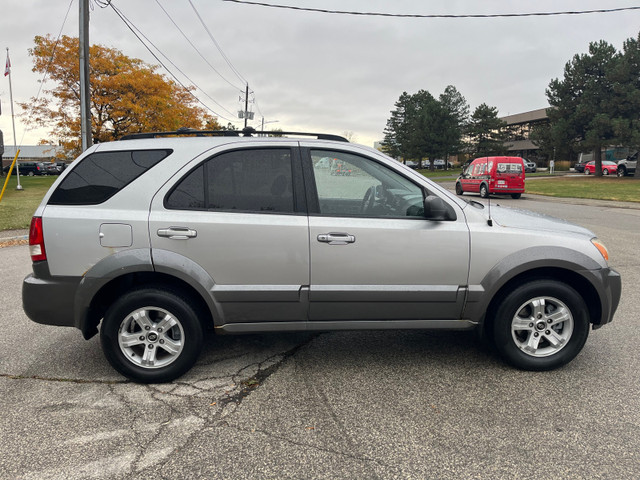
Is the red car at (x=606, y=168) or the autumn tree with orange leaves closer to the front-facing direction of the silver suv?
the red car

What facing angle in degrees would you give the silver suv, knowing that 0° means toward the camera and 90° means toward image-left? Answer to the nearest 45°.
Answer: approximately 270°

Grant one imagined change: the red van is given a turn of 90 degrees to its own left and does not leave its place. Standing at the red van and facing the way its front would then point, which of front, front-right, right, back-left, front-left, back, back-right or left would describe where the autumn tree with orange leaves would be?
front-right

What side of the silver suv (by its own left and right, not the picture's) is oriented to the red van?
left

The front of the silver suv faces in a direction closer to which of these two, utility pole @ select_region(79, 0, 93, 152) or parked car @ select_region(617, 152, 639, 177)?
the parked car

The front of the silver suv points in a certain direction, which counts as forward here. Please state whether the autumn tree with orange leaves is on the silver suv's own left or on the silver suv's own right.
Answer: on the silver suv's own left

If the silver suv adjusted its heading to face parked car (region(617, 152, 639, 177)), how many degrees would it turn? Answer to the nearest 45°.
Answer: approximately 45° to its left

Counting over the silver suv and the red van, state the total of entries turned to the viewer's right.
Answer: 1

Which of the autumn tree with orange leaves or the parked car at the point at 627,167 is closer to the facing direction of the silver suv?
the parked car
